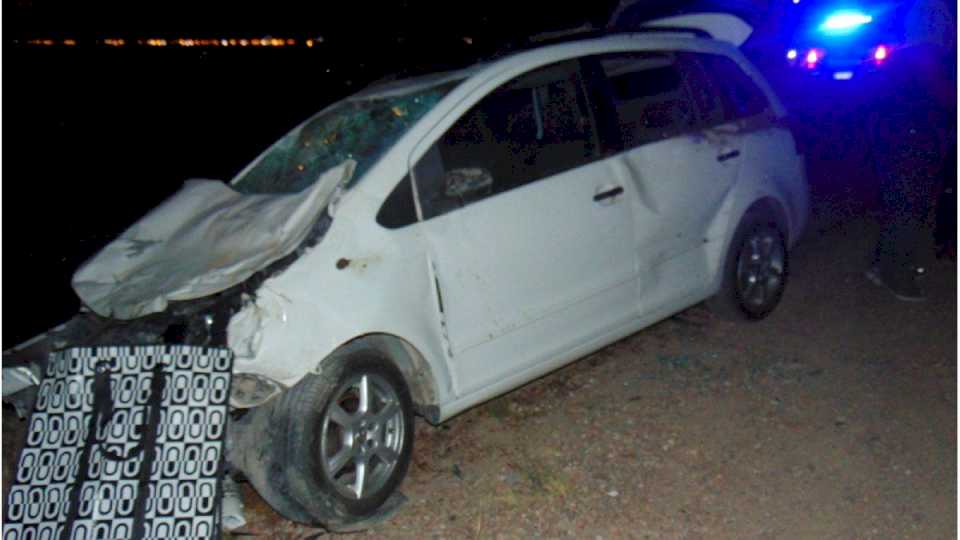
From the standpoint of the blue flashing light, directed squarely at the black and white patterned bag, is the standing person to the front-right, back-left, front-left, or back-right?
front-left

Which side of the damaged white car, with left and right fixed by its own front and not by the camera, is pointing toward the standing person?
back

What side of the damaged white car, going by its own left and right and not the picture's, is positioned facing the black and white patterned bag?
front

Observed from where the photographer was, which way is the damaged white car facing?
facing the viewer and to the left of the viewer

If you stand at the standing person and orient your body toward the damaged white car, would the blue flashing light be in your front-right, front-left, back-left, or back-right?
back-right

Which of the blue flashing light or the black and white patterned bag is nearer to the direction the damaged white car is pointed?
the black and white patterned bag

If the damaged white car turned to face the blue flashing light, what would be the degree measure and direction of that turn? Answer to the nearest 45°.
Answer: approximately 180°

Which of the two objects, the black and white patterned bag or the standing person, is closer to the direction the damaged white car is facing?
the black and white patterned bag
